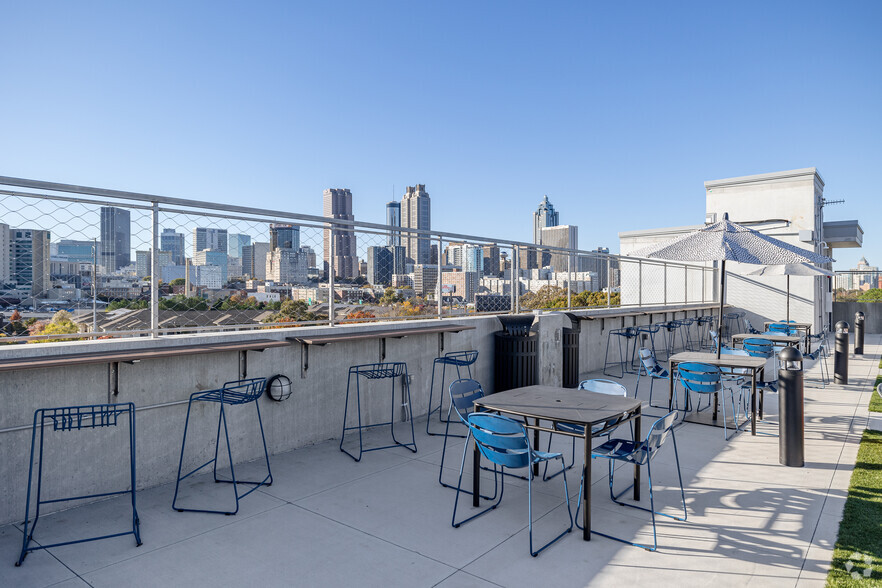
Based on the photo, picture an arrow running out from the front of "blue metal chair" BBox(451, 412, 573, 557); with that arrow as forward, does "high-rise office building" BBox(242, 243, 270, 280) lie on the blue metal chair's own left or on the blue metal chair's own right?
on the blue metal chair's own left

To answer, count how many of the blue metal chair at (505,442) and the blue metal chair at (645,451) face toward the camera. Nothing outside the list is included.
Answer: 0

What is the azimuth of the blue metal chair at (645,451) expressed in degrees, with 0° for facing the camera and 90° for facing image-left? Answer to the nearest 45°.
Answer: approximately 135°

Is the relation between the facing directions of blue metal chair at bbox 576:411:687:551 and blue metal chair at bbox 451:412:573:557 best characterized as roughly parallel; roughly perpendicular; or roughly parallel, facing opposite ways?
roughly perpendicular

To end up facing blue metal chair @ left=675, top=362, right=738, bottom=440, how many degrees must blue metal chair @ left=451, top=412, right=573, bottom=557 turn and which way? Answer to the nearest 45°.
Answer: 0° — it already faces it

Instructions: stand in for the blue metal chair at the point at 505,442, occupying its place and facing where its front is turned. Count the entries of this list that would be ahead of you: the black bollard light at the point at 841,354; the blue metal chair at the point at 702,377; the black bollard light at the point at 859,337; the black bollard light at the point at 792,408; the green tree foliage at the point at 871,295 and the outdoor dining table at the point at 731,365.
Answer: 6

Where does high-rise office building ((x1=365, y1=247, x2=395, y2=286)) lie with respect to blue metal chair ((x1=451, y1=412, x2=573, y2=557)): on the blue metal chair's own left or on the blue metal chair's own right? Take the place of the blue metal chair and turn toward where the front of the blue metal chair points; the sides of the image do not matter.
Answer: on the blue metal chair's own left

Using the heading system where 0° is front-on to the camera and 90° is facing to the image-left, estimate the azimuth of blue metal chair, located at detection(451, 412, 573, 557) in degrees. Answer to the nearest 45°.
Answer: approximately 225°

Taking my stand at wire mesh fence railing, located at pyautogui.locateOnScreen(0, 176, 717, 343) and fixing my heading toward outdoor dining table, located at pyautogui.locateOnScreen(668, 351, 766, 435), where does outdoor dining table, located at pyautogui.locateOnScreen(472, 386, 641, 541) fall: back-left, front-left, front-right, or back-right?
front-right

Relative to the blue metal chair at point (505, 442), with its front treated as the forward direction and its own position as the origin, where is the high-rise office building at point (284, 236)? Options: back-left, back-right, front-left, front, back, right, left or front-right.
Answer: left

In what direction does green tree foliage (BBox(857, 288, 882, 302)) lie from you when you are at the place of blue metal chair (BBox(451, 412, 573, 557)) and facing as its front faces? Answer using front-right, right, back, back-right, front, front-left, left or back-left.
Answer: front

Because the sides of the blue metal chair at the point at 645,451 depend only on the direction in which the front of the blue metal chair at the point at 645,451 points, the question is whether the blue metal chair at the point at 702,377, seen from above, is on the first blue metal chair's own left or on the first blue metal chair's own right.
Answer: on the first blue metal chair's own right

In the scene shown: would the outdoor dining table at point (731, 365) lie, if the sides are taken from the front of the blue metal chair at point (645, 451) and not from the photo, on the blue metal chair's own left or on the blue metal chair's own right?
on the blue metal chair's own right
